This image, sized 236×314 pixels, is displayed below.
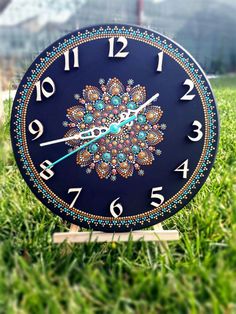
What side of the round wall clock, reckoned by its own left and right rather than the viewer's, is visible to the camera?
front
